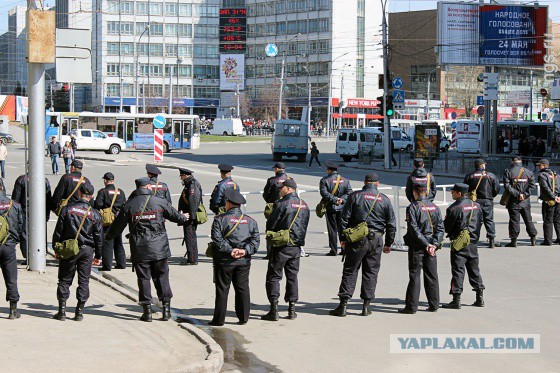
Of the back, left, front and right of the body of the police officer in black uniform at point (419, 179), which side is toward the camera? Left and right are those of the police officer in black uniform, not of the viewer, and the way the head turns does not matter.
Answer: back

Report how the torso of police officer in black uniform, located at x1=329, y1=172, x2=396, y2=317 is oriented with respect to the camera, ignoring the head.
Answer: away from the camera

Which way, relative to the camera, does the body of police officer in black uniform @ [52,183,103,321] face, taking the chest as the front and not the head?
away from the camera

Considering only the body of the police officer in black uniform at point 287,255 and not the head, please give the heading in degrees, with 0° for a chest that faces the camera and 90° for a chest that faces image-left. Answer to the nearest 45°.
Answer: approximately 135°

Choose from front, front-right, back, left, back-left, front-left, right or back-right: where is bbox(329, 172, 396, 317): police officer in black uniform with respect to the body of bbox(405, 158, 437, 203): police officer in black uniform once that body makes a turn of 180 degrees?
front

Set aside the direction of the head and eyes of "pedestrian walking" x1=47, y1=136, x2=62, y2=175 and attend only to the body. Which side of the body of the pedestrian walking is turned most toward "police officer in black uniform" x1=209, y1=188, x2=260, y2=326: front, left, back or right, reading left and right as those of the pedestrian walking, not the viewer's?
front

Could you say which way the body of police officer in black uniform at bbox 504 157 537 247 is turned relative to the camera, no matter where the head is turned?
away from the camera

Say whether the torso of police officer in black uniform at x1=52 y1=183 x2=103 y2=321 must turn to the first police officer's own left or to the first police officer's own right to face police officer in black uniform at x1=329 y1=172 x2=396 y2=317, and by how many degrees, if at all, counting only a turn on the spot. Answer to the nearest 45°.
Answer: approximately 90° to the first police officer's own right

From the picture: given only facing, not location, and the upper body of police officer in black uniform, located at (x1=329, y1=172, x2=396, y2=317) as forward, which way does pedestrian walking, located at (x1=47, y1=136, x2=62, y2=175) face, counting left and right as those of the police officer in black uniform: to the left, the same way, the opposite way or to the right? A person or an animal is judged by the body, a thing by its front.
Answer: the opposite way

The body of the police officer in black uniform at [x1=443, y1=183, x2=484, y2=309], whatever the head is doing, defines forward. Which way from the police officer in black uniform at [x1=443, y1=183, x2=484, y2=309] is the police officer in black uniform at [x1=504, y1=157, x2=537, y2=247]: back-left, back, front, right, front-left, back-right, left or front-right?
front-right
